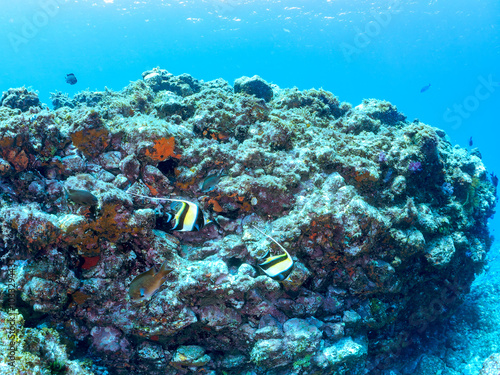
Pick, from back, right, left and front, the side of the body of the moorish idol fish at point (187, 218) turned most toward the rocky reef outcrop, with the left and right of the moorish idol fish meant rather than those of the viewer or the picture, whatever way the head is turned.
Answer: left

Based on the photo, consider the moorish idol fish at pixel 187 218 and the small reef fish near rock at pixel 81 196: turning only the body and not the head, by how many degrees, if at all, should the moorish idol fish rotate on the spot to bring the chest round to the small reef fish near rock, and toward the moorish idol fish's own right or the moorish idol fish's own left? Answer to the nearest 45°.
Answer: approximately 135° to the moorish idol fish's own left

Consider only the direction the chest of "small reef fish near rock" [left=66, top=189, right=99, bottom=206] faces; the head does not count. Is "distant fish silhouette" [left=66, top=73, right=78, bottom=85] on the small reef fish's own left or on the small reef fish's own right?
on the small reef fish's own left

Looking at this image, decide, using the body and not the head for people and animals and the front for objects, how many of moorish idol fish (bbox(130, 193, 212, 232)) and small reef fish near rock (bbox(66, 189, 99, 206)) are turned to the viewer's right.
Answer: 2

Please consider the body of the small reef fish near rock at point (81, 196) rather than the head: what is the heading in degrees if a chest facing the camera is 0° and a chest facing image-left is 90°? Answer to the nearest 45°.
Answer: approximately 270°

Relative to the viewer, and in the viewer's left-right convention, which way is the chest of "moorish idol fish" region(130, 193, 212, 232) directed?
facing to the right of the viewer

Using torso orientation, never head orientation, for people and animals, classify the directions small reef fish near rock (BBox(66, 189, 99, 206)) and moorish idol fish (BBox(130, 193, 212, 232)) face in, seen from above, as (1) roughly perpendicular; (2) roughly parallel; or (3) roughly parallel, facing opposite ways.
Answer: roughly parallel
